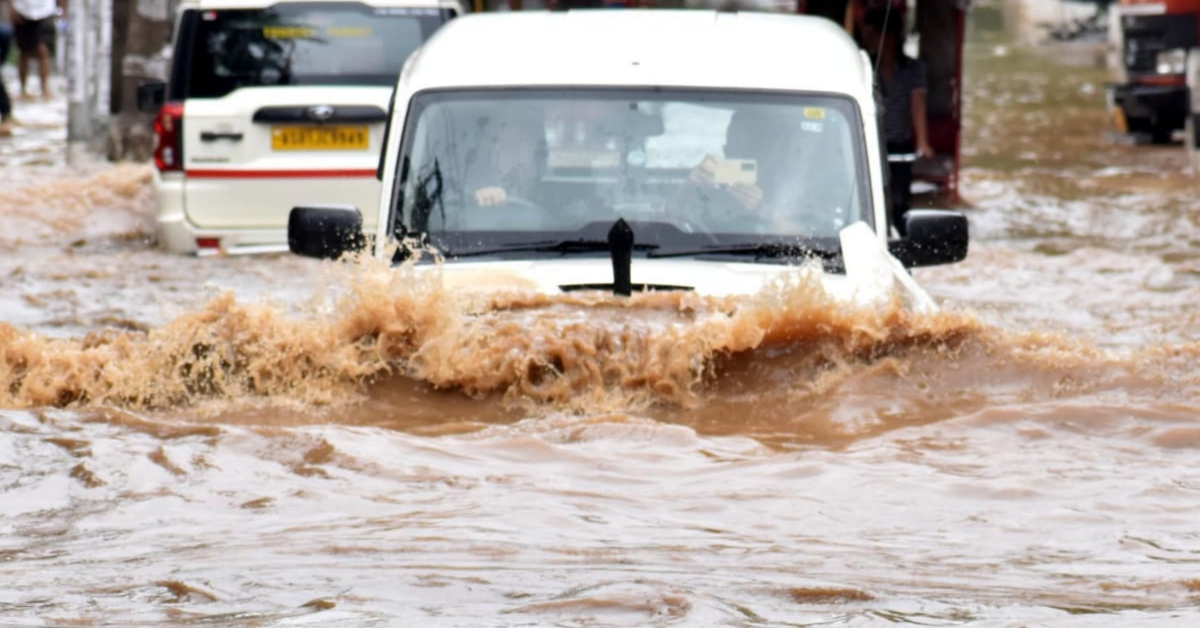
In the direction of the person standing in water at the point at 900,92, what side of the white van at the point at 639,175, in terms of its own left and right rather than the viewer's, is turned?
back

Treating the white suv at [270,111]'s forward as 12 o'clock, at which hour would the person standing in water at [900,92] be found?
The person standing in water is roughly at 2 o'clock from the white suv.

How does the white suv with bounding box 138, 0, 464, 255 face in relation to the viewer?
away from the camera

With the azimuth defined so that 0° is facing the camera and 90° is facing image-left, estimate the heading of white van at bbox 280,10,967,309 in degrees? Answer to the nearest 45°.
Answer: approximately 0°

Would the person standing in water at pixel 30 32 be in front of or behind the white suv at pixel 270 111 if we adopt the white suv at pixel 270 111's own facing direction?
in front

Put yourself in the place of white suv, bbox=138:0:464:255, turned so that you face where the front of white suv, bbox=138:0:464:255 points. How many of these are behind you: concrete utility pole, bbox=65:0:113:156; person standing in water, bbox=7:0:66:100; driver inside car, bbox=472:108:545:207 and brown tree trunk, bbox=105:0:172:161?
1

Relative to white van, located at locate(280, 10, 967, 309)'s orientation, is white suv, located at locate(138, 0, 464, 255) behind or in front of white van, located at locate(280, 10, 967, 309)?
behind

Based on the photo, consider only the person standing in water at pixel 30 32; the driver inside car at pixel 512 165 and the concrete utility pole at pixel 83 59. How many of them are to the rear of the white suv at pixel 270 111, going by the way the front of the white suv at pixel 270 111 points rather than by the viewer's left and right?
1

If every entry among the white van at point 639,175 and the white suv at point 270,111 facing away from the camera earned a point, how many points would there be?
1

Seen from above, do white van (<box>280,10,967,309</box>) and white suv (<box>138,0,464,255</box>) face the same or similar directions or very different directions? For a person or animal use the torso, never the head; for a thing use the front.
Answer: very different directions
